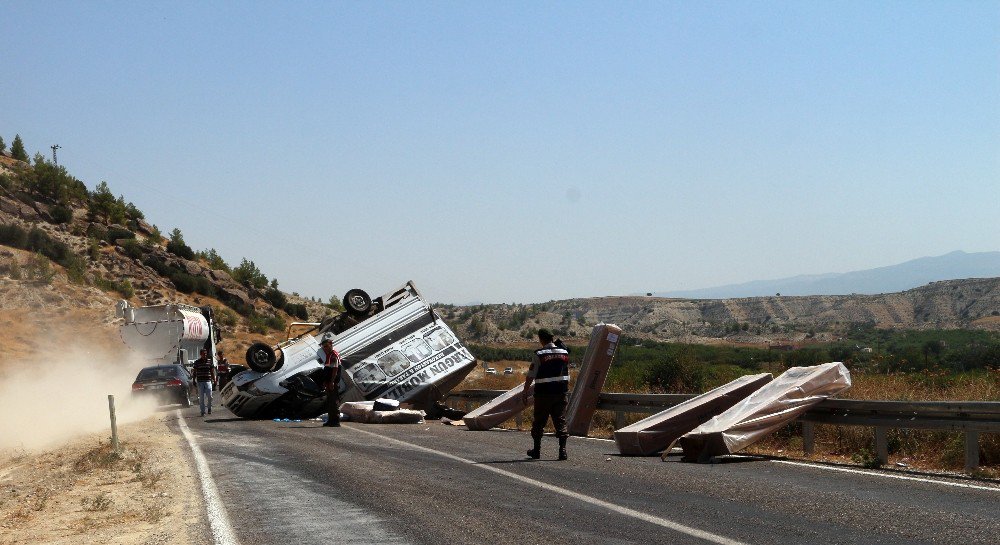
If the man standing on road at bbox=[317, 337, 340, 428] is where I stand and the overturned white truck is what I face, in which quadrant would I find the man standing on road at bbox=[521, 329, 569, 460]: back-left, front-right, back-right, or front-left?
back-right

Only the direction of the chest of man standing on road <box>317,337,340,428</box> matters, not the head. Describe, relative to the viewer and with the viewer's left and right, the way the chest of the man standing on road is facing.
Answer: facing to the left of the viewer

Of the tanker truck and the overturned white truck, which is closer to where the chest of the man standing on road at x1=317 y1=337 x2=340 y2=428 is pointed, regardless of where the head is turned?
the tanker truck

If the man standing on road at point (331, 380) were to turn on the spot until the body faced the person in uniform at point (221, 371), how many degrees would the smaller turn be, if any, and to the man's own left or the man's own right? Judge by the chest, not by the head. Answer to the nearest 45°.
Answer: approximately 90° to the man's own right

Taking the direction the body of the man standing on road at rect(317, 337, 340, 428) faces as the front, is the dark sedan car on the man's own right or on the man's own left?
on the man's own right

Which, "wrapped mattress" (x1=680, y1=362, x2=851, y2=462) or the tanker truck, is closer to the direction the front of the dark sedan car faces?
the tanker truck

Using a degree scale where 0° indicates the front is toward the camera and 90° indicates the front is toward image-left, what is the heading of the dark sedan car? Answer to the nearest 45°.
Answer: approximately 225°
